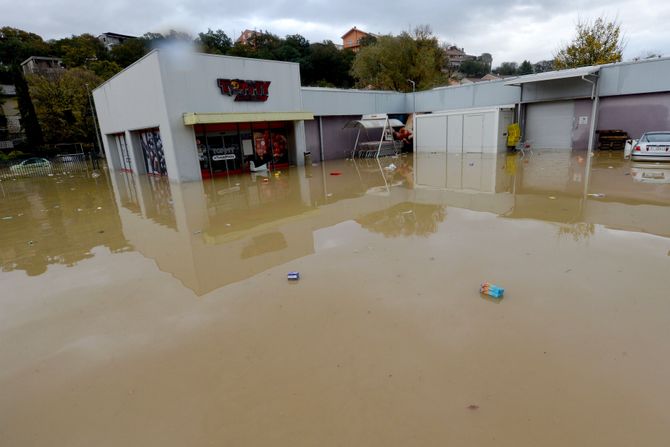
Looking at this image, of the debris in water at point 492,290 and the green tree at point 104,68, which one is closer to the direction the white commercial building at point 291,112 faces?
the debris in water

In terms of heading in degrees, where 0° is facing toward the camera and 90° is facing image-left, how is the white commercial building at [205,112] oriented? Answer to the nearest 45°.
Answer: approximately 315°

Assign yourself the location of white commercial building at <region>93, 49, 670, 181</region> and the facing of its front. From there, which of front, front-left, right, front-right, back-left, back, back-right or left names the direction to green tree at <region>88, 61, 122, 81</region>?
back

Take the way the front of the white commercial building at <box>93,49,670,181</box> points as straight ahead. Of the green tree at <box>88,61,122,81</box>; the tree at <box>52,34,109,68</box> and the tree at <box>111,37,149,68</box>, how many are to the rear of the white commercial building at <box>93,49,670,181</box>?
3
